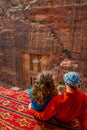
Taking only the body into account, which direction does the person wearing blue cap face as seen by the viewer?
away from the camera

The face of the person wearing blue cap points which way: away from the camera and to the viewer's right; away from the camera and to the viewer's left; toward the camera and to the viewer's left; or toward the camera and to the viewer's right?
away from the camera and to the viewer's left
